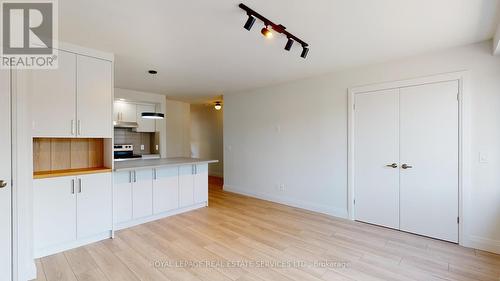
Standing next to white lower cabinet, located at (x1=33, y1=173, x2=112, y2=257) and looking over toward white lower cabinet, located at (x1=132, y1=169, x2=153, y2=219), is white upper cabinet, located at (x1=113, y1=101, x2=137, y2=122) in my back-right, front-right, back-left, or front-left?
front-left

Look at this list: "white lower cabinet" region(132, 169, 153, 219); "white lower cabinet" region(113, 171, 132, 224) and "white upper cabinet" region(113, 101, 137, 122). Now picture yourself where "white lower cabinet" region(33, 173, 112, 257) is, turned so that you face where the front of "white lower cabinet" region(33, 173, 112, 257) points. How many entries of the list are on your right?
0

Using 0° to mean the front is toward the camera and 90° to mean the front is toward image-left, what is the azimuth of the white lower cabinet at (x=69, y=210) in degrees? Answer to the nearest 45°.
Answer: approximately 315°

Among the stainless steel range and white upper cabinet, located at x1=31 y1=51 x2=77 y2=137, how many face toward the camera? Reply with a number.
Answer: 2

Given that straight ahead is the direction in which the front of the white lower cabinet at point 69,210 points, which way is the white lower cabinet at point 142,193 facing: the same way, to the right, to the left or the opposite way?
the same way

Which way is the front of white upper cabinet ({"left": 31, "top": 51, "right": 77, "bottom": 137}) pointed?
toward the camera

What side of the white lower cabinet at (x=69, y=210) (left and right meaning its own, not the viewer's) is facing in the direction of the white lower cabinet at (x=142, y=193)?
left

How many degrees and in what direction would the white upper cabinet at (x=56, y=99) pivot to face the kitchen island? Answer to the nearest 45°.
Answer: approximately 90° to its left

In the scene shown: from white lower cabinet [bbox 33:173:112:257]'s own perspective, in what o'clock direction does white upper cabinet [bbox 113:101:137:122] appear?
The white upper cabinet is roughly at 8 o'clock from the white lower cabinet.

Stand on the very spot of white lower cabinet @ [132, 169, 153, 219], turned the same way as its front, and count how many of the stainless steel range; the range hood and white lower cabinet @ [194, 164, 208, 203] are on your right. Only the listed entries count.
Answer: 0

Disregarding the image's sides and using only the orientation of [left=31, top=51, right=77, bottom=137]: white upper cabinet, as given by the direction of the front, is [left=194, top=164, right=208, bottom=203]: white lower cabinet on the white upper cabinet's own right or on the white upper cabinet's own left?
on the white upper cabinet's own left

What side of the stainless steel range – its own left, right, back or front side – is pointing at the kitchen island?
front

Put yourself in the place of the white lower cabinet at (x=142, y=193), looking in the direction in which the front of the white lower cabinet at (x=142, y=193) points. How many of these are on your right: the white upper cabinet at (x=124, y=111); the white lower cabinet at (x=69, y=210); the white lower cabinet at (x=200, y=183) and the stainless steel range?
1

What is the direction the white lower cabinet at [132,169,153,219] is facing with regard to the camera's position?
facing the viewer and to the right of the viewer

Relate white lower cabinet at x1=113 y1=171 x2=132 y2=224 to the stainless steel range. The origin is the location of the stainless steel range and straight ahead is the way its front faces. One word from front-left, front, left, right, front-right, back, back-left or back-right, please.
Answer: front

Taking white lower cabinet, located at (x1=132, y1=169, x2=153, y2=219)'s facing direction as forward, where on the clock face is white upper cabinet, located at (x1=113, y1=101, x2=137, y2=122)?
The white upper cabinet is roughly at 7 o'clock from the white lower cabinet.

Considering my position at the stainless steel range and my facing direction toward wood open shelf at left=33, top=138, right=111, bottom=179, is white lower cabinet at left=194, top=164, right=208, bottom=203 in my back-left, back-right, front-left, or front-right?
front-left

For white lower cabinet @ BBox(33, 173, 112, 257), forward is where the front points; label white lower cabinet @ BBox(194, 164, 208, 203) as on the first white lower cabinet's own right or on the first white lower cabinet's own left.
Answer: on the first white lower cabinet's own left
